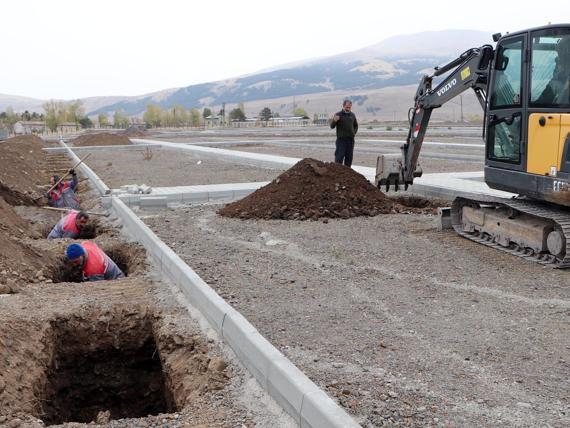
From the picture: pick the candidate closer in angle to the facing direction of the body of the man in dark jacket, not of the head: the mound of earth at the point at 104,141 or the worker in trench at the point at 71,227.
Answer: the worker in trench

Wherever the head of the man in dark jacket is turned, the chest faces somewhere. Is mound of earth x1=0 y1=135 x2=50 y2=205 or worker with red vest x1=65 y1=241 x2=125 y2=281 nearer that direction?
the worker with red vest

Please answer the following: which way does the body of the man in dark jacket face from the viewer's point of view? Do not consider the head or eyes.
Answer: toward the camera

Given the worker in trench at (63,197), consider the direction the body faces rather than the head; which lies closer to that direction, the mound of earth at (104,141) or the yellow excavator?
the yellow excavator

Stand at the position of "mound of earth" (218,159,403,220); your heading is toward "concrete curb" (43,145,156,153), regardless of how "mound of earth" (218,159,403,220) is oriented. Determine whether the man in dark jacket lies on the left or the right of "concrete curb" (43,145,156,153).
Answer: right

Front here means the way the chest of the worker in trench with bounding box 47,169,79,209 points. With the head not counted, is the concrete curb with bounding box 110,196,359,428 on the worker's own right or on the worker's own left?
on the worker's own left

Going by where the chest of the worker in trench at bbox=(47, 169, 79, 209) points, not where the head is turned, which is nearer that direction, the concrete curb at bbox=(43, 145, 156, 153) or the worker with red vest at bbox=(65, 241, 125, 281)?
the worker with red vest

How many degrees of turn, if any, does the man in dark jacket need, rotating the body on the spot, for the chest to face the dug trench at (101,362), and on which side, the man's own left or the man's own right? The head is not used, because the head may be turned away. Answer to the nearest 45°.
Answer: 0° — they already face it

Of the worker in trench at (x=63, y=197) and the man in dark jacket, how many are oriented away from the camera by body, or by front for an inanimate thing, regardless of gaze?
0

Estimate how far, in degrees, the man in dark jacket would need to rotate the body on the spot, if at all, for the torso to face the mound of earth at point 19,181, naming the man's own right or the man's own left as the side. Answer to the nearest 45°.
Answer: approximately 90° to the man's own right

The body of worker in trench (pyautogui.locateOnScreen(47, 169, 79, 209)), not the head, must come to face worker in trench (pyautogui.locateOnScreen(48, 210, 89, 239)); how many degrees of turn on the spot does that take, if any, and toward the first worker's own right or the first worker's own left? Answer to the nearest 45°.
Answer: approximately 45° to the first worker's own left

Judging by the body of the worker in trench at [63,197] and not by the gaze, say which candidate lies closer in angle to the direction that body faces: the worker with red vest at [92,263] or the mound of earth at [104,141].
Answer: the worker with red vest

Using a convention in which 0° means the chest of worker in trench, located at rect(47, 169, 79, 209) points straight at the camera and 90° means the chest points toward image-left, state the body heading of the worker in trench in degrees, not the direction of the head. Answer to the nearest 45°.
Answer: approximately 45°

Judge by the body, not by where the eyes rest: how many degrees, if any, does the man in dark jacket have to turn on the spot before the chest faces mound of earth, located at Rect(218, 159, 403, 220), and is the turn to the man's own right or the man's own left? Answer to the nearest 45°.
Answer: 0° — they already face it
